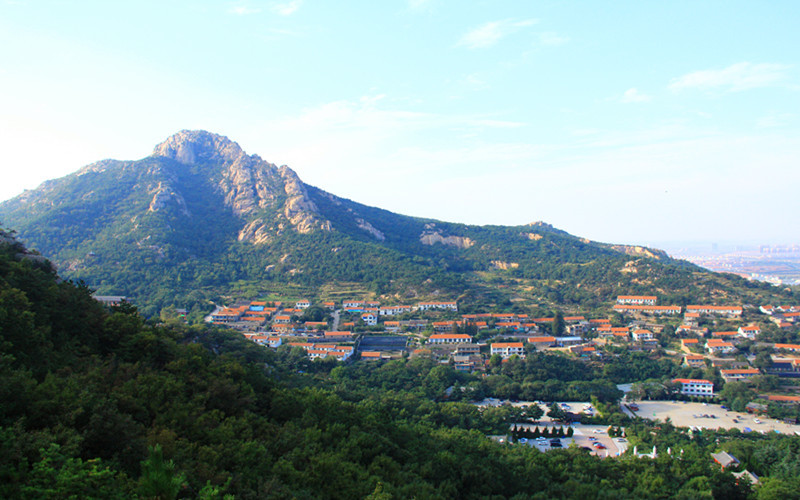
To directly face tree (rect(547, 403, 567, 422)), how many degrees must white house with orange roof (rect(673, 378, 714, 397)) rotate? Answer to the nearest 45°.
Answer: approximately 45° to its right

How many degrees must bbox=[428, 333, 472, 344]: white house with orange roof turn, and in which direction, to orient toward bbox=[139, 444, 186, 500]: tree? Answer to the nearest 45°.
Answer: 0° — it already faces it

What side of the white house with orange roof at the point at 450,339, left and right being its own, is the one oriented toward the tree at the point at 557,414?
front

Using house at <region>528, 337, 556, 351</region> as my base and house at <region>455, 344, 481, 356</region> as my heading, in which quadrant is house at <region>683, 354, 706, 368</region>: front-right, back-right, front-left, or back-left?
back-left

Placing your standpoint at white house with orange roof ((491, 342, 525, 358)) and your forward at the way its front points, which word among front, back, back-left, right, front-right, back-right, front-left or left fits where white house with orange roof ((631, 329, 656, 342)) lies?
back-left

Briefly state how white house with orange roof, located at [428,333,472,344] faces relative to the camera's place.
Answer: facing the viewer

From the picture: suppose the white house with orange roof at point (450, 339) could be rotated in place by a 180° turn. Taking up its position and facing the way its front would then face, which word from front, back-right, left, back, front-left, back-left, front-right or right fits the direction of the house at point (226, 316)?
left

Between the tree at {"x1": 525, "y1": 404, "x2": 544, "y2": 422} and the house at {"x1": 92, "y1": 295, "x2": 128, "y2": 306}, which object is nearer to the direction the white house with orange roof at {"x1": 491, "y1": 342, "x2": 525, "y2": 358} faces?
the tree

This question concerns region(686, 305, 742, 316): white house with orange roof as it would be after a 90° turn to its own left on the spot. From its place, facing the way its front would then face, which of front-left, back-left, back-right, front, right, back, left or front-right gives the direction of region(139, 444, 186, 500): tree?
right

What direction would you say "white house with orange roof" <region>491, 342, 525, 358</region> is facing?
toward the camera

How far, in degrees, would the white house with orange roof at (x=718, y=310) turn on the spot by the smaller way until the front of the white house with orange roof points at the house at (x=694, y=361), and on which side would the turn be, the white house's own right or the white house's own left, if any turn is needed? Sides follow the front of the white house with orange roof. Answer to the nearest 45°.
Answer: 0° — it already faces it

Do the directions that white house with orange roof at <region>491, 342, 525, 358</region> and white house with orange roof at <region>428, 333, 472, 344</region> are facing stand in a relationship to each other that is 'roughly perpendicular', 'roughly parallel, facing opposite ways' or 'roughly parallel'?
roughly parallel

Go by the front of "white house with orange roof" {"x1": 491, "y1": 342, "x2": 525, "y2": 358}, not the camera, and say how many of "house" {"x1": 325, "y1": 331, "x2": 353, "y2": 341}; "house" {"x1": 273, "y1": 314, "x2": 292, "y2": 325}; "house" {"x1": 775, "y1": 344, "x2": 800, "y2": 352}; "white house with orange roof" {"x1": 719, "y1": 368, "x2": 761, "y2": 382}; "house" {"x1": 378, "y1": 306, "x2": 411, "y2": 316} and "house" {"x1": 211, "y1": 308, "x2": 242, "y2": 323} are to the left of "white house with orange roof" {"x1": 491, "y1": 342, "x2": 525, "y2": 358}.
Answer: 2

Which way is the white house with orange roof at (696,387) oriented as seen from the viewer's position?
toward the camera
